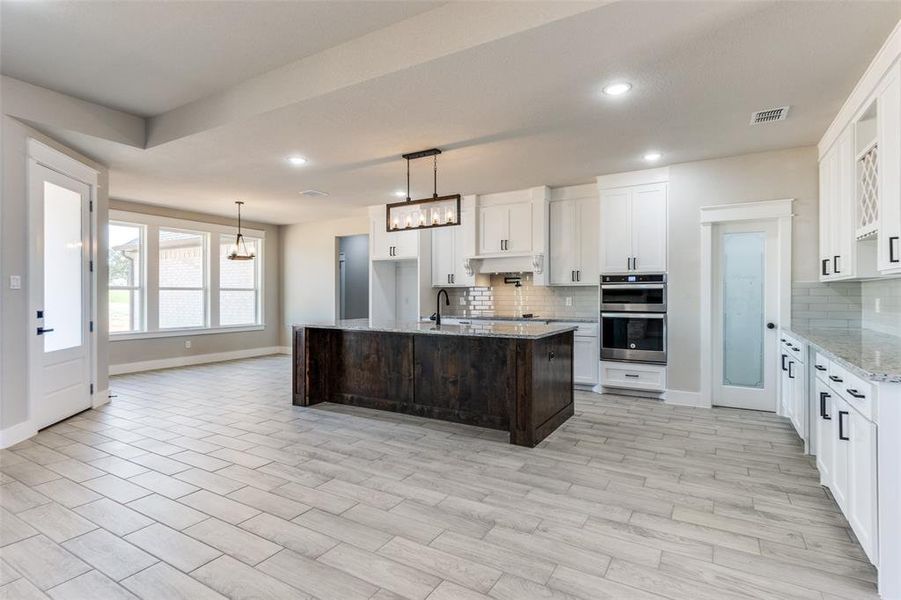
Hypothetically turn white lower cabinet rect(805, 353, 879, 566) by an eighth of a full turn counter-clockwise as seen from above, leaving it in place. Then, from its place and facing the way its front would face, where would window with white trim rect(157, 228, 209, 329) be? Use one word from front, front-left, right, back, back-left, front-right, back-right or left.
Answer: front-right

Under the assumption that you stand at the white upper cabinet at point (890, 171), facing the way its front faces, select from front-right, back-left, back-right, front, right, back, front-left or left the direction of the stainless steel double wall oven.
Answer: front-right

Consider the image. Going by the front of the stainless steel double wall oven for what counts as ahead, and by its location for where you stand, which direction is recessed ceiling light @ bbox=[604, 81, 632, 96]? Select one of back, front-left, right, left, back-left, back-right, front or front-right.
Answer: front

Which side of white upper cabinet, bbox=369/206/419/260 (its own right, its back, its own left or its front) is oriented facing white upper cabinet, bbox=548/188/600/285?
left

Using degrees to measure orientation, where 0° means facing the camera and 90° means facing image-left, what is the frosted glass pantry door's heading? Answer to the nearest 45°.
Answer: approximately 0°

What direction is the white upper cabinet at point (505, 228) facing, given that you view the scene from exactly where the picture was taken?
facing the viewer and to the left of the viewer

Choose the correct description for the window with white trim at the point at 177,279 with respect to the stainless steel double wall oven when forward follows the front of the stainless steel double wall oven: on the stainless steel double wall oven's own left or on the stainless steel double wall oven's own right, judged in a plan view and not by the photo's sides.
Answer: on the stainless steel double wall oven's own right

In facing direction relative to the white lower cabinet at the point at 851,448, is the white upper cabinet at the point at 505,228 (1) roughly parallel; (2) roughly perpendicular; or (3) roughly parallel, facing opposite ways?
roughly perpendicular

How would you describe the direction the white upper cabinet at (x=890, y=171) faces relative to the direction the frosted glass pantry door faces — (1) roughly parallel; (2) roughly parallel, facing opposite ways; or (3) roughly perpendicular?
roughly perpendicular

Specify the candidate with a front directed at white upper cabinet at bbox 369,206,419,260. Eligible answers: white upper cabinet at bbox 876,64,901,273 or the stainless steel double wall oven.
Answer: white upper cabinet at bbox 876,64,901,273

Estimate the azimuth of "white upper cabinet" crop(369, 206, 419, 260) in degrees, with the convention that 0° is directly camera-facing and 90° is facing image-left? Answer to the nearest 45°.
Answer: approximately 45°

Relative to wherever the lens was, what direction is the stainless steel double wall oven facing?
facing the viewer

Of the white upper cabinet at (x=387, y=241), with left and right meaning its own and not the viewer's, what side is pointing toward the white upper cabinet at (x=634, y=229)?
left

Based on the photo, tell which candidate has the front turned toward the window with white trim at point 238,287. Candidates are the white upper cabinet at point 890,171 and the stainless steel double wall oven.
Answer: the white upper cabinet

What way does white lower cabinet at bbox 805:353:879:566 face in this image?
to the viewer's left
